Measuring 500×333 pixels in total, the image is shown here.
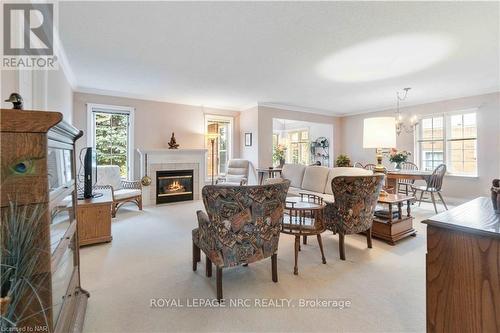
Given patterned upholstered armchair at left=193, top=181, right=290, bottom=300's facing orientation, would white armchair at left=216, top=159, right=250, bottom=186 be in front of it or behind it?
in front

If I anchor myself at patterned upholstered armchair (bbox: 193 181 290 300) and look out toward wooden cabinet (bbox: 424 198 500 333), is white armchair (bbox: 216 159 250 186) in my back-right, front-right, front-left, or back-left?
back-left

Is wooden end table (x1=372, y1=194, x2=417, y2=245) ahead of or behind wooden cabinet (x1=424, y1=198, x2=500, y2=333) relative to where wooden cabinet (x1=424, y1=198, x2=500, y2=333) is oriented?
ahead

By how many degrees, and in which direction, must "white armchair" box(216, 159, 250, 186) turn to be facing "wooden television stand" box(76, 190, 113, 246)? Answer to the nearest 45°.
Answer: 0° — it already faces it

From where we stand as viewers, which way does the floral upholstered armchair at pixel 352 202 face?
facing away from the viewer and to the left of the viewer

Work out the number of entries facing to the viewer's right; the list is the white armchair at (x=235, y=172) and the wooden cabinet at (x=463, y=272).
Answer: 0

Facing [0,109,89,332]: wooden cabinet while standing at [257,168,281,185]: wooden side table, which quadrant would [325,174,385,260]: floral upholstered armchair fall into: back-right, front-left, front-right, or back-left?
front-left

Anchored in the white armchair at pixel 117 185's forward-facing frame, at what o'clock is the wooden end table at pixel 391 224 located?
The wooden end table is roughly at 12 o'clock from the white armchair.

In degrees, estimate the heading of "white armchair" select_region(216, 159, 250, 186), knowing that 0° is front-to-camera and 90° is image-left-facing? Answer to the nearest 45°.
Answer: approximately 45°

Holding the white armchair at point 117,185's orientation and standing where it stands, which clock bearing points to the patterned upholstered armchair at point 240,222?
The patterned upholstered armchair is roughly at 1 o'clock from the white armchair.

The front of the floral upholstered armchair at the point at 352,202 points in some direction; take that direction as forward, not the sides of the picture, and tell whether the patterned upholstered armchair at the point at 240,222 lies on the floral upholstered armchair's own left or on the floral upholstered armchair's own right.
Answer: on the floral upholstered armchair's own left

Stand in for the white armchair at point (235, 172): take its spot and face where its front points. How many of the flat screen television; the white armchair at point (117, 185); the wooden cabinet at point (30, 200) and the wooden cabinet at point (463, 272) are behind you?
0

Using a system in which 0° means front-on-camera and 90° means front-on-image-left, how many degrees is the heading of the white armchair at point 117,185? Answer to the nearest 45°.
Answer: approximately 315°

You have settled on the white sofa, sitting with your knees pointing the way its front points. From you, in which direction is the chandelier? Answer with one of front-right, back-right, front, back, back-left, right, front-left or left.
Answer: back

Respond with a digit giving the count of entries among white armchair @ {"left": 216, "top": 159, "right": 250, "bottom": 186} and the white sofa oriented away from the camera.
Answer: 0

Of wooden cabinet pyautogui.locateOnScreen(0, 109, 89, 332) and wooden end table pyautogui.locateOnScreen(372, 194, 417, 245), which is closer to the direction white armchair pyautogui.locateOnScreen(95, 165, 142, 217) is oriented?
the wooden end table
